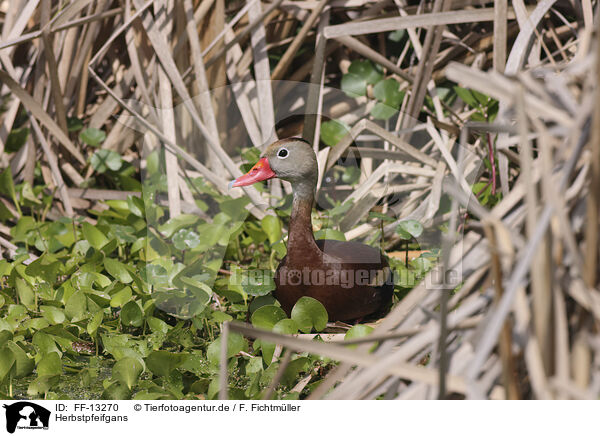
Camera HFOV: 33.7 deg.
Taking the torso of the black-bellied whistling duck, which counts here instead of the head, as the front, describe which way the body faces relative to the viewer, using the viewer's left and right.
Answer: facing to the left of the viewer

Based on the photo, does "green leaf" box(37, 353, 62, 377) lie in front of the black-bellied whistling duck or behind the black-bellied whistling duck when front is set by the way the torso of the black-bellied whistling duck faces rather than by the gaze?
in front

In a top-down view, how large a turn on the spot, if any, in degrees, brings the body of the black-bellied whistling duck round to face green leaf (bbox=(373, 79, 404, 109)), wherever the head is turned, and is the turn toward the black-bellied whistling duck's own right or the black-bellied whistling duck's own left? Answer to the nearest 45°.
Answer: approximately 90° to the black-bellied whistling duck's own right

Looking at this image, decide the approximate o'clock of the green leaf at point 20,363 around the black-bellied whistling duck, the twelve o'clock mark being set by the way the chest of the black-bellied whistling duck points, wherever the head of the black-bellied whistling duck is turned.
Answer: The green leaf is roughly at 11 o'clock from the black-bellied whistling duck.

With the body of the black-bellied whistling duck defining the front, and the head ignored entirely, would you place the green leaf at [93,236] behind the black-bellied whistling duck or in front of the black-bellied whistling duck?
in front

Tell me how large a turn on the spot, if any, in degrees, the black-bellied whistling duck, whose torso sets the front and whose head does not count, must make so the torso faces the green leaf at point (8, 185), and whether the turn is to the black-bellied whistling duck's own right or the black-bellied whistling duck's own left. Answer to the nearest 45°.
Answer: approximately 45° to the black-bellied whistling duck's own right
